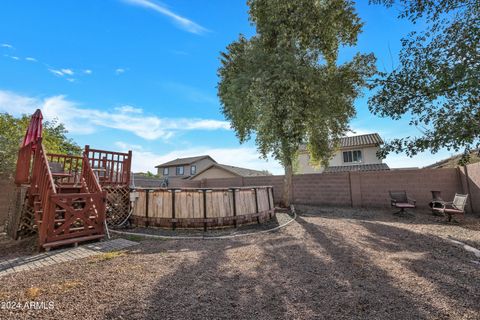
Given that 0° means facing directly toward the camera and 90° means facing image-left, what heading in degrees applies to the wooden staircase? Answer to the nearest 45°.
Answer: approximately 0°

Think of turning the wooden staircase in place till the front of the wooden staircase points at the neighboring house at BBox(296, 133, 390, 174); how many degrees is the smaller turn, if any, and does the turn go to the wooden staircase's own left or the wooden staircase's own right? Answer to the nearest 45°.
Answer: approximately 90° to the wooden staircase's own left

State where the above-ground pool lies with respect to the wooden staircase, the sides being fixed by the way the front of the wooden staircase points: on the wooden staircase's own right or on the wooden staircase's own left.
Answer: on the wooden staircase's own left

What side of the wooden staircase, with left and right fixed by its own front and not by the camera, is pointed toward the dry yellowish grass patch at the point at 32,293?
front

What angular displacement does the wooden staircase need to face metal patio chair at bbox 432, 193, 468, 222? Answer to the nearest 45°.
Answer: approximately 45° to its left

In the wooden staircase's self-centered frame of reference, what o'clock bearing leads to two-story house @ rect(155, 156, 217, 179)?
The two-story house is roughly at 7 o'clock from the wooden staircase.

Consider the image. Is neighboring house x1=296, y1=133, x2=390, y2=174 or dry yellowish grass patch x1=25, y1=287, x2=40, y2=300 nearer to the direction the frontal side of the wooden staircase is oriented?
the dry yellowish grass patch
